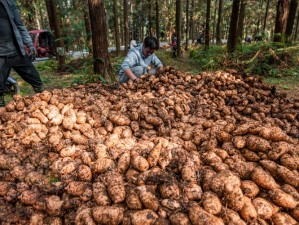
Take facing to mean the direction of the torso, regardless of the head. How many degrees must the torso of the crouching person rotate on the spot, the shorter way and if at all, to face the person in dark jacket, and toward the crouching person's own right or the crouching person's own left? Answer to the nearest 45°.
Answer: approximately 90° to the crouching person's own right

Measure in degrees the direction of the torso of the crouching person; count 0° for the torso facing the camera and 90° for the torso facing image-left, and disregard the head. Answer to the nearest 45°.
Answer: approximately 315°
